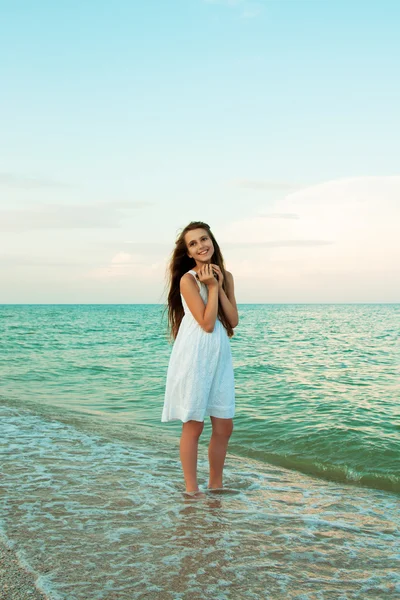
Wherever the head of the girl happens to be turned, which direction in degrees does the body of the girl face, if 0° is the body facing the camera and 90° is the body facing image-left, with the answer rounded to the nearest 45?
approximately 315°
